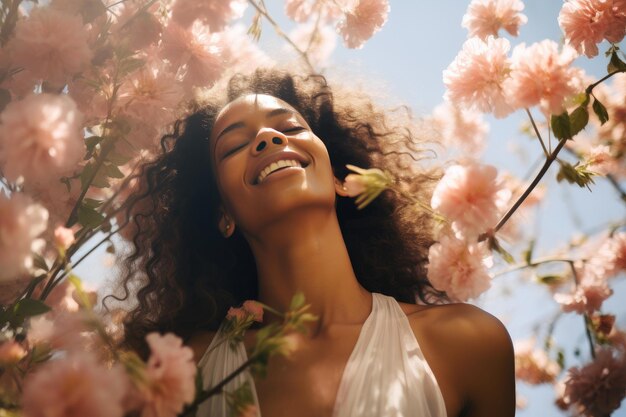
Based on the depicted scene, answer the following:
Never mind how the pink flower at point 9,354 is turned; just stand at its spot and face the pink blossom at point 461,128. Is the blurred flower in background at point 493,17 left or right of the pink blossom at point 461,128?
right

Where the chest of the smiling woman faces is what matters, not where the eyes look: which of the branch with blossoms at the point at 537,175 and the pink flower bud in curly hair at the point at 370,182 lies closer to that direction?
the pink flower bud in curly hair

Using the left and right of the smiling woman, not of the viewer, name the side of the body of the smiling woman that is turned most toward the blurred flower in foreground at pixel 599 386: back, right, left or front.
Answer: left

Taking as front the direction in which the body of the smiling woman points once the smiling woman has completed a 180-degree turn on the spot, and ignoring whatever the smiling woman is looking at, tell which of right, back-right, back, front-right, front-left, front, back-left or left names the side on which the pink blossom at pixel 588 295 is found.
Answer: right

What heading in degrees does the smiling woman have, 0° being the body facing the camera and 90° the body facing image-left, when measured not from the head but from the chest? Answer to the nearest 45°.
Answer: approximately 0°

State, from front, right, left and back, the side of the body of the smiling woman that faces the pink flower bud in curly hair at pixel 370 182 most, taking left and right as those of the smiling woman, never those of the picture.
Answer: left
